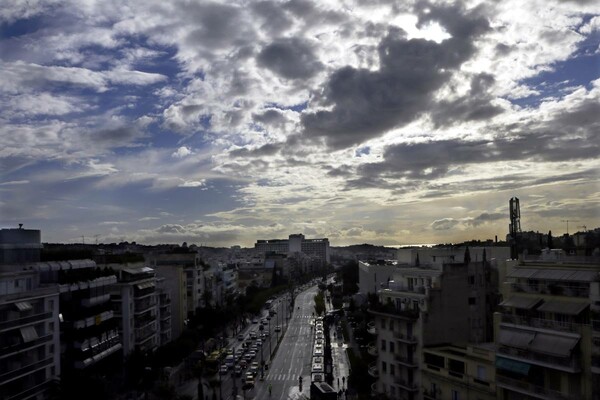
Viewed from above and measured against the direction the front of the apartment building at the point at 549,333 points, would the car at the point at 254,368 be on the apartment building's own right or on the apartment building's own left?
on the apartment building's own right

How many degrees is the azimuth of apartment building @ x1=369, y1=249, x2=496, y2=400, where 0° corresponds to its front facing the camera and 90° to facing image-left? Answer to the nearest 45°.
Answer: approximately 45°

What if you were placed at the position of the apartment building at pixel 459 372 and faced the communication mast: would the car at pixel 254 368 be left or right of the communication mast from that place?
left

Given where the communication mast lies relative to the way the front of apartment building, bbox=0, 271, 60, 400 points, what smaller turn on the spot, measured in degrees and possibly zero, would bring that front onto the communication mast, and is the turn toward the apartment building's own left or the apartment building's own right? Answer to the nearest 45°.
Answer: approximately 45° to the apartment building's own left

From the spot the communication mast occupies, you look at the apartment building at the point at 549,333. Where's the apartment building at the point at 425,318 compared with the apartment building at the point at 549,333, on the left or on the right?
right

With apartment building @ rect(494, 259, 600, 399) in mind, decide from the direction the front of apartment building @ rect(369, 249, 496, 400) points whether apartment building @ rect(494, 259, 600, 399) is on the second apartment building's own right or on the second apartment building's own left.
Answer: on the second apartment building's own left

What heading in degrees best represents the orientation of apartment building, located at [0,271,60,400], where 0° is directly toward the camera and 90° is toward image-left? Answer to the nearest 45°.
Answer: approximately 315°

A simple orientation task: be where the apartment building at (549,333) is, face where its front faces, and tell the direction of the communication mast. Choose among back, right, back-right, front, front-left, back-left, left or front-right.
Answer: back-right
